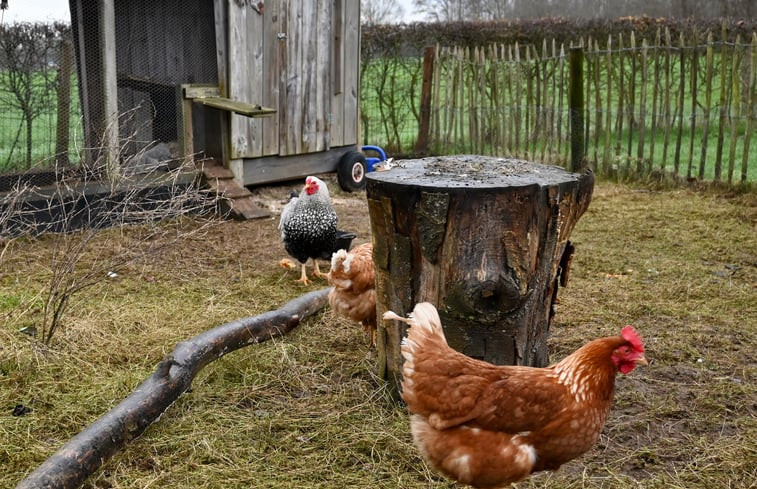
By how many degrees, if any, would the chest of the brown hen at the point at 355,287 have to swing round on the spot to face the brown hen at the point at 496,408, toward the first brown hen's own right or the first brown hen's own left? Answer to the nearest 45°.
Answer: approximately 90° to the first brown hen's own right

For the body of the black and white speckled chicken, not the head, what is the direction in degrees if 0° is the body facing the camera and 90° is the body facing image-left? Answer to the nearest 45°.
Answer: approximately 0°

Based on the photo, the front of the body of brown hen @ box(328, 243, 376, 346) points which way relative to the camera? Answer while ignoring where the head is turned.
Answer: to the viewer's right

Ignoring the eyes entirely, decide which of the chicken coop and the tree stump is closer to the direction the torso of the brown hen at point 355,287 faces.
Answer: the tree stump

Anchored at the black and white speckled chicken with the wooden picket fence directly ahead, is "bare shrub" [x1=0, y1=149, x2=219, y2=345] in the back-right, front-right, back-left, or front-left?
back-left

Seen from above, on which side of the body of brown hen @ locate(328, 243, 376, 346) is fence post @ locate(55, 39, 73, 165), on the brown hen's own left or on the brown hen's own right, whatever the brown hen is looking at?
on the brown hen's own left

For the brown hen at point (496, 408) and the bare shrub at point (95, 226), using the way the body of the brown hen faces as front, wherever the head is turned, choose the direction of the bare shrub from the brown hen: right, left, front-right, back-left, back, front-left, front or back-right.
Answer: back-left

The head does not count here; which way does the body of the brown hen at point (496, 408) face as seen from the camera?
to the viewer's right

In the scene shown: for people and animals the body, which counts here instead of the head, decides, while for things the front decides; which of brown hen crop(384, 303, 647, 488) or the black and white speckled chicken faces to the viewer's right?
the brown hen

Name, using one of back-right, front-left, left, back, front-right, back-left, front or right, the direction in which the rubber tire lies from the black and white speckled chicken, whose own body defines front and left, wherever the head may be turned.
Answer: back
